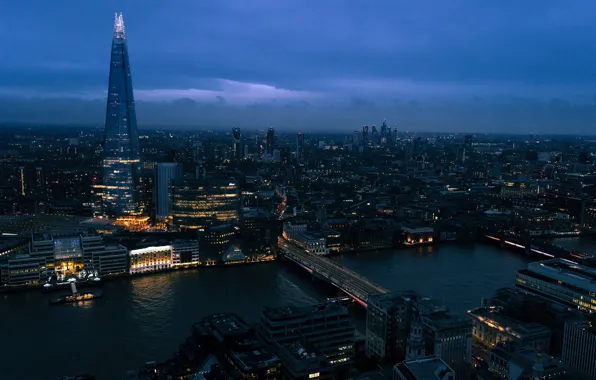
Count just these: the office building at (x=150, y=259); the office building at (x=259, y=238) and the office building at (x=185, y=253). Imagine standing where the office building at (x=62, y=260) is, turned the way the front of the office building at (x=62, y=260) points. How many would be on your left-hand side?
3

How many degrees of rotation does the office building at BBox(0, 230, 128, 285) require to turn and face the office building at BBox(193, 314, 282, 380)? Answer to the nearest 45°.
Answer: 0° — it already faces it

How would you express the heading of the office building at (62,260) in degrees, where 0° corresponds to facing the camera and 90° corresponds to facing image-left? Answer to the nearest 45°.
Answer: approximately 0°

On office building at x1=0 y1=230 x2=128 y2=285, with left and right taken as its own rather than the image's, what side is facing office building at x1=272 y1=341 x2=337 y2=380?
front

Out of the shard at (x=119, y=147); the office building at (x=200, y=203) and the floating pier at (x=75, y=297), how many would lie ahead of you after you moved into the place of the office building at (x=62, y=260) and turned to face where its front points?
1

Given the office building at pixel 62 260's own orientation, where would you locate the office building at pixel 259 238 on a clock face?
the office building at pixel 259 238 is roughly at 9 o'clock from the office building at pixel 62 260.

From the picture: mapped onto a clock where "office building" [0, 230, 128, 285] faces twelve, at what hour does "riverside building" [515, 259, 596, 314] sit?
The riverside building is roughly at 10 o'clock from the office building.

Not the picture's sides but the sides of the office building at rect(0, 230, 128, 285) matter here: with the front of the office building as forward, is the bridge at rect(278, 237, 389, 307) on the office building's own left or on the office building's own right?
on the office building's own left

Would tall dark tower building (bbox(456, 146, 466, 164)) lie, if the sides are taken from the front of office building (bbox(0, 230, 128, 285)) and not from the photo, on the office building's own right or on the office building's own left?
on the office building's own left

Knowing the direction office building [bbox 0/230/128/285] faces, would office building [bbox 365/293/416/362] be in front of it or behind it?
in front

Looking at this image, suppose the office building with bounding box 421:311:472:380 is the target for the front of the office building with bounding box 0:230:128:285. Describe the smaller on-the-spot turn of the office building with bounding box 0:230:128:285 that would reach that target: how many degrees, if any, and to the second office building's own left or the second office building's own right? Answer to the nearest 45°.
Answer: approximately 45° to the second office building's own left

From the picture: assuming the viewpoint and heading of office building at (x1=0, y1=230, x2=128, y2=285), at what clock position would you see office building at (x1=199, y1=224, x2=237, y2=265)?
office building at (x1=199, y1=224, x2=237, y2=265) is roughly at 9 o'clock from office building at (x1=0, y1=230, x2=128, y2=285).

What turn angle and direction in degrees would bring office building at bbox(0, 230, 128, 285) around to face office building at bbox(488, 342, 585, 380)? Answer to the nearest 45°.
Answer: approximately 45° to its left

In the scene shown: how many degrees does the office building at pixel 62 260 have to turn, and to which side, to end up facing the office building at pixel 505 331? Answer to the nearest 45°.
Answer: approximately 45° to its left

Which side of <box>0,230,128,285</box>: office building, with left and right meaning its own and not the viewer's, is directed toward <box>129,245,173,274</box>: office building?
left

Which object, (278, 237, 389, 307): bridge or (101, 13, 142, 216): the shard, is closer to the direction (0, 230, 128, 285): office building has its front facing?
the bridge
